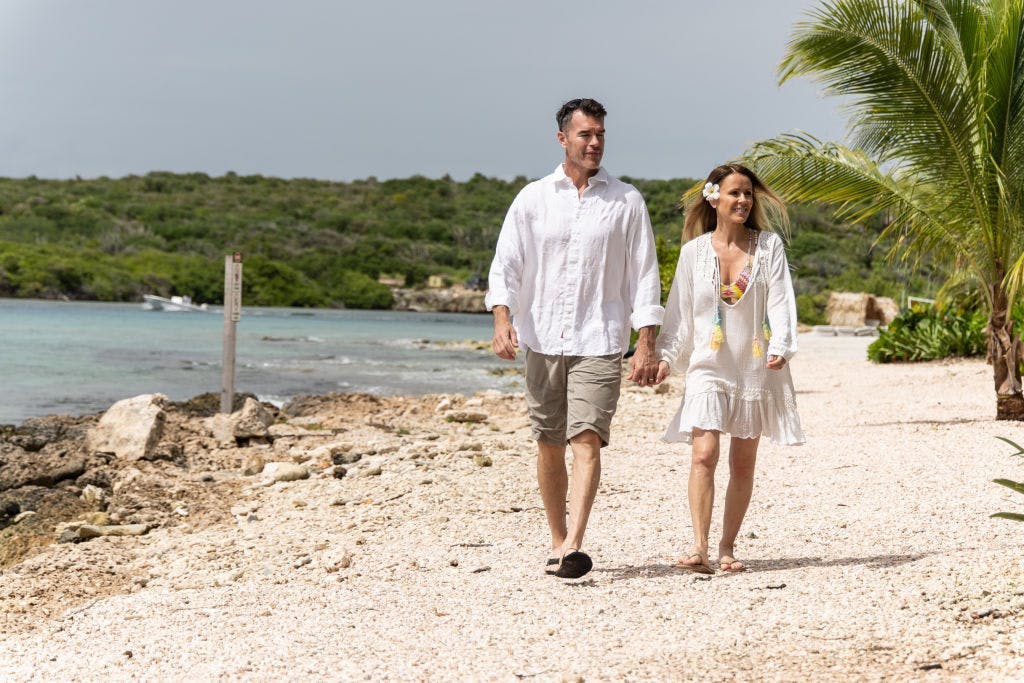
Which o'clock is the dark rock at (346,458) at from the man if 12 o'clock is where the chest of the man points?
The dark rock is roughly at 5 o'clock from the man.

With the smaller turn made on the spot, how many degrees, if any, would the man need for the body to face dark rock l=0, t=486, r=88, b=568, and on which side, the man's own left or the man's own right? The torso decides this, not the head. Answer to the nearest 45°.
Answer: approximately 135° to the man's own right

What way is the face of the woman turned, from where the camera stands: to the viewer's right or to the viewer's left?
to the viewer's right

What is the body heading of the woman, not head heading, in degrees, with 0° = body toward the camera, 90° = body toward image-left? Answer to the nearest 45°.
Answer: approximately 0°

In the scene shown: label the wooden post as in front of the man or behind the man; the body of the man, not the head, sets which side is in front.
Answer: behind

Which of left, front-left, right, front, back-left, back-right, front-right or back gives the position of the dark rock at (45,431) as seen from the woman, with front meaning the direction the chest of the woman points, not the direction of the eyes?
back-right

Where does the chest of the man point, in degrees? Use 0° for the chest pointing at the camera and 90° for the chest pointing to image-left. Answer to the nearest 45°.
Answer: approximately 0°

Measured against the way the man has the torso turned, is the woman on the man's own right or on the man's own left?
on the man's own left

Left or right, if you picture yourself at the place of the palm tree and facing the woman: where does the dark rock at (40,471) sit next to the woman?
right

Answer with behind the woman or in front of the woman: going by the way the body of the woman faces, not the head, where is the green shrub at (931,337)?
behind
